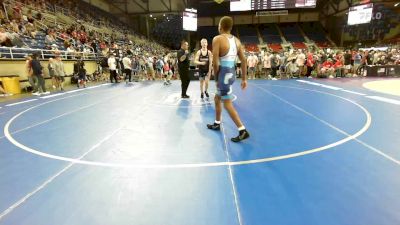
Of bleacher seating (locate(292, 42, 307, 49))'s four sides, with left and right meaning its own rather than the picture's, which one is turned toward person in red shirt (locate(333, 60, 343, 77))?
front

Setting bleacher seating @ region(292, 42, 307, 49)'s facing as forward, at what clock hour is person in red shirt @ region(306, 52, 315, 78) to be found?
The person in red shirt is roughly at 12 o'clock from the bleacher seating.

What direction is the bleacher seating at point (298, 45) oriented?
toward the camera

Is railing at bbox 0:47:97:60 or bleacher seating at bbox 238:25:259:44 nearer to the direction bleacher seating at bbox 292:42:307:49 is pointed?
the railing

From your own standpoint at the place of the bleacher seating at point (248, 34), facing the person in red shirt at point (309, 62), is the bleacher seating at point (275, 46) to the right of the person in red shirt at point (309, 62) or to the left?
left

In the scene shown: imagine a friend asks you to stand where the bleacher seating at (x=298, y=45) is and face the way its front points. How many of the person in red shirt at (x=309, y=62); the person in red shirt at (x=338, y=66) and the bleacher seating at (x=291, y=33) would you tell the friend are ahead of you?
2

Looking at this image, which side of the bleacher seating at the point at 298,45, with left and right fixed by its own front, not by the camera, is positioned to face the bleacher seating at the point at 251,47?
right

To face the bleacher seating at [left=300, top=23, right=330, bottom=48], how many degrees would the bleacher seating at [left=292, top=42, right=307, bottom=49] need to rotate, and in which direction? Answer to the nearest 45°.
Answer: approximately 135° to its left

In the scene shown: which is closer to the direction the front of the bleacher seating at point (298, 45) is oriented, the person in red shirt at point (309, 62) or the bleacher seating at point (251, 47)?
the person in red shirt

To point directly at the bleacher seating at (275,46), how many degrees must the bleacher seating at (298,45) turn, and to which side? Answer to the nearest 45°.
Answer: approximately 90° to its right

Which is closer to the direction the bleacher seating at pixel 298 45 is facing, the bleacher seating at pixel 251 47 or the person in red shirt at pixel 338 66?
the person in red shirt

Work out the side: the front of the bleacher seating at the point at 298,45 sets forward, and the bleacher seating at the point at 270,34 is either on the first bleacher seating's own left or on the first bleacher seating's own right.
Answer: on the first bleacher seating's own right

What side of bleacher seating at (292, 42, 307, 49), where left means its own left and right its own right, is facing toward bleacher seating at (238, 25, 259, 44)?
right

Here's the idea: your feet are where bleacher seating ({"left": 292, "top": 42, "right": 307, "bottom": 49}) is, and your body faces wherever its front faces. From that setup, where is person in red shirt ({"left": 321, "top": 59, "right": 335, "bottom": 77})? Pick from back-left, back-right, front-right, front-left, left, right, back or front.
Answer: front
